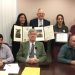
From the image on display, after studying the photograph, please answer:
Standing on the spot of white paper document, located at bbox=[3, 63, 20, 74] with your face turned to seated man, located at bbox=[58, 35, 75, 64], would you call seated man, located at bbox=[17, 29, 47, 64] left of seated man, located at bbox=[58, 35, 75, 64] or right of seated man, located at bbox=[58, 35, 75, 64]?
left

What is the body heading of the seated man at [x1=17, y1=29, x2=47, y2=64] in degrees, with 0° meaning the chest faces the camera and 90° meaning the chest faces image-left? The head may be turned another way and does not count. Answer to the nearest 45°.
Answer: approximately 0°

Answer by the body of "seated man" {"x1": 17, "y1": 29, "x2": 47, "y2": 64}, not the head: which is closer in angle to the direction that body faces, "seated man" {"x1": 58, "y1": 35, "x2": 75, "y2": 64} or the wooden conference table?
the wooden conference table

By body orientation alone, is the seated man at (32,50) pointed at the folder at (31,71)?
yes

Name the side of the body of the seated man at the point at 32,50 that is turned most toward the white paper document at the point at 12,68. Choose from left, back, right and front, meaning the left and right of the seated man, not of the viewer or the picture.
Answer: front

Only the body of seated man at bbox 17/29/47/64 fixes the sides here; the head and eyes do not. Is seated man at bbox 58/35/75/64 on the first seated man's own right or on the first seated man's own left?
on the first seated man's own left

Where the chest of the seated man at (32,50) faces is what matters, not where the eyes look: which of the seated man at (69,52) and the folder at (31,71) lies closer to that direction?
the folder
